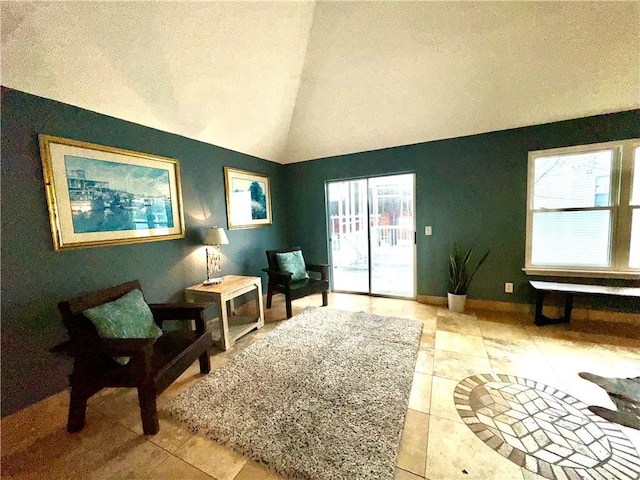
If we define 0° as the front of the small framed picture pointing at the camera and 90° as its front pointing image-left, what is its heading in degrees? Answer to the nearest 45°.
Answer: approximately 315°

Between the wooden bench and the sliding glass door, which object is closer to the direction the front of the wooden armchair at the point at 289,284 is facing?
the wooden bench

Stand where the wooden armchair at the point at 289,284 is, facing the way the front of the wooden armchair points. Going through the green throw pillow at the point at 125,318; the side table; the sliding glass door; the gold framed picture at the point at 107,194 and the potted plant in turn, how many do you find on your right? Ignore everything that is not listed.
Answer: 3

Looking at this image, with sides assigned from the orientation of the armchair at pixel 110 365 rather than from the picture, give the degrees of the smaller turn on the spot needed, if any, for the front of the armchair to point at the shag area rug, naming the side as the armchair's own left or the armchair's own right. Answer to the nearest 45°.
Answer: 0° — it already faces it

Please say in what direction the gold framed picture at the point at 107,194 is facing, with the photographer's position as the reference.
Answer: facing the viewer and to the right of the viewer

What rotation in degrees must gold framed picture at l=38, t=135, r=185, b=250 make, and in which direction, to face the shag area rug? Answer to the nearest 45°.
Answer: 0° — it already faces it

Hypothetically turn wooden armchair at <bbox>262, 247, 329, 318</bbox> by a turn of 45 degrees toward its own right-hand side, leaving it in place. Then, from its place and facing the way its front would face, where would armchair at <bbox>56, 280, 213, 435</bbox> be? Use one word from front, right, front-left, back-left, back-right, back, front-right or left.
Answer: front-right
